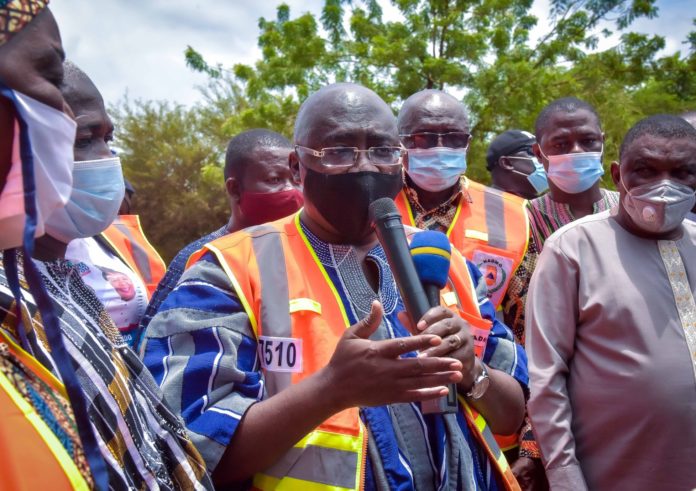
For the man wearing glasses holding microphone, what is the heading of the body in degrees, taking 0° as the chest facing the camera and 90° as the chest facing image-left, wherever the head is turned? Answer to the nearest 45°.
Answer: approximately 315°

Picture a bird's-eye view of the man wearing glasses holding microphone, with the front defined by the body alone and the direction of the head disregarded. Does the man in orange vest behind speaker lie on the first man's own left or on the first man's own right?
on the first man's own left
